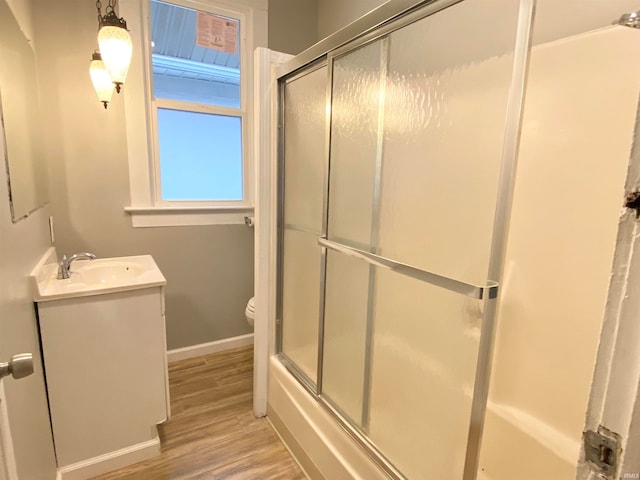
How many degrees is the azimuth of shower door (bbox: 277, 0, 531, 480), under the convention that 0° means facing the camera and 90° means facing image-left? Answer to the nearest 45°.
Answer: approximately 45°

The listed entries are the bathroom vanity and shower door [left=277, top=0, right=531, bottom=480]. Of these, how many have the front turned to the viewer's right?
1

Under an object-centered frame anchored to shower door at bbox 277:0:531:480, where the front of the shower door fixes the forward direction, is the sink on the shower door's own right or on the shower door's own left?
on the shower door's own right

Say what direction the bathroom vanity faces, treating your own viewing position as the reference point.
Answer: facing to the right of the viewer

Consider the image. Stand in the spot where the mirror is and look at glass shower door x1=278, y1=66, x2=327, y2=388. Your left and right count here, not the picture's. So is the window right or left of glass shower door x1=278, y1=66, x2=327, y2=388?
left

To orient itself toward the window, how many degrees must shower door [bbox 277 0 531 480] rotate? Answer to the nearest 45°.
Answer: approximately 90° to its right

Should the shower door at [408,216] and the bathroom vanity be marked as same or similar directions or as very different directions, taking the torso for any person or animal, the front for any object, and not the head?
very different directions

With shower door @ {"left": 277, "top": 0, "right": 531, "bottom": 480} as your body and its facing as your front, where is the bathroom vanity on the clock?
The bathroom vanity is roughly at 1 o'clock from the shower door.
